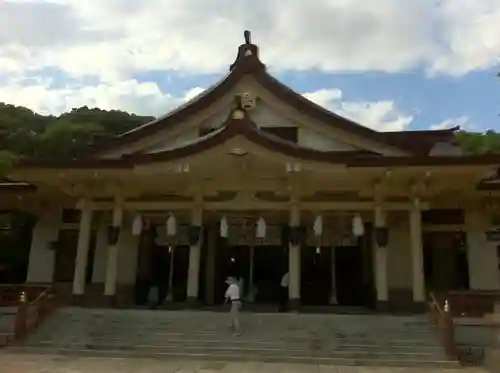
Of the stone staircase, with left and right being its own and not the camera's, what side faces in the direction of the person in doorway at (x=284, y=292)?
back

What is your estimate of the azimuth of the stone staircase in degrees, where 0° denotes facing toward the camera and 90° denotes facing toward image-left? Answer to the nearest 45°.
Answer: approximately 0°

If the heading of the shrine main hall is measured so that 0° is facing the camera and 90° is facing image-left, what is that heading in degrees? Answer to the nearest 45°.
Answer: approximately 0°

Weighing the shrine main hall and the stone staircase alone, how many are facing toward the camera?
2

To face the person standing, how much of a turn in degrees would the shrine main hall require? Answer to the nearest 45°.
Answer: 0° — it already faces them
